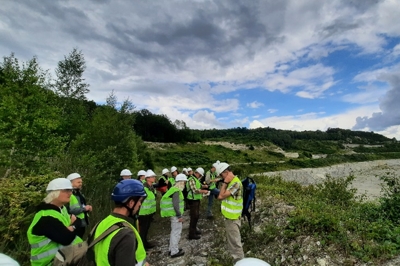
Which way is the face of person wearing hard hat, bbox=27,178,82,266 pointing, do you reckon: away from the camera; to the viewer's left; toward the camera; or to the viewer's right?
to the viewer's right

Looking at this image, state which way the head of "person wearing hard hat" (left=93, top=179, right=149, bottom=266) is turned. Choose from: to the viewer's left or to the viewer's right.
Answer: to the viewer's right

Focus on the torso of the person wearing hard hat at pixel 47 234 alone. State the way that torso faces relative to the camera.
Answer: to the viewer's right

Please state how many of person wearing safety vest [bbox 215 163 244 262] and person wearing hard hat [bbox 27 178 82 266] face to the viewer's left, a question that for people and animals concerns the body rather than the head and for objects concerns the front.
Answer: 1

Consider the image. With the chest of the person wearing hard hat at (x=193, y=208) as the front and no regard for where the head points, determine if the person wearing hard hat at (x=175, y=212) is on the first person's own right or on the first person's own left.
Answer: on the first person's own right

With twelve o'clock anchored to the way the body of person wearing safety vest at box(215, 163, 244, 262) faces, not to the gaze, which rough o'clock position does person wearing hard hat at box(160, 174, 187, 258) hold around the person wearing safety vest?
The person wearing hard hat is roughly at 1 o'clock from the person wearing safety vest.

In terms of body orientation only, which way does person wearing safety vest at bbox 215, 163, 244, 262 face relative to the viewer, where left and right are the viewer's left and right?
facing to the left of the viewer

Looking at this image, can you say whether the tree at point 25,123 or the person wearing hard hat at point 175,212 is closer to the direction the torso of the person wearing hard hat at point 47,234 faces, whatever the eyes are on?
the person wearing hard hat

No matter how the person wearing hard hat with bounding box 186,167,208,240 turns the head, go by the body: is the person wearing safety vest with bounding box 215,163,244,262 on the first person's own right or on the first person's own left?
on the first person's own right
